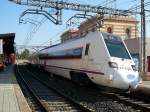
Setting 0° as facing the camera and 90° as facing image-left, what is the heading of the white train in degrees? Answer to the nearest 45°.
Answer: approximately 315°
